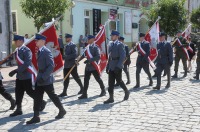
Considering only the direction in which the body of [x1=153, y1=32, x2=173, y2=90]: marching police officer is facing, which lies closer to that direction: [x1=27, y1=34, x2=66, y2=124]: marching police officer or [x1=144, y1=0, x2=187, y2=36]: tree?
the marching police officer

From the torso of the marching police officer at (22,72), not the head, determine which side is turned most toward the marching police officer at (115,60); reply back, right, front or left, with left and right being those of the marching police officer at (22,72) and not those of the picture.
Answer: back

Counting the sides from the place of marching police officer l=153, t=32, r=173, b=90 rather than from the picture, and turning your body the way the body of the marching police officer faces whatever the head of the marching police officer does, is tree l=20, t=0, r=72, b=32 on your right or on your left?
on your right

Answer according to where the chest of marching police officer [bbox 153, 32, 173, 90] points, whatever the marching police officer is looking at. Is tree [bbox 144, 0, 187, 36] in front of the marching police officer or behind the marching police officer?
behind

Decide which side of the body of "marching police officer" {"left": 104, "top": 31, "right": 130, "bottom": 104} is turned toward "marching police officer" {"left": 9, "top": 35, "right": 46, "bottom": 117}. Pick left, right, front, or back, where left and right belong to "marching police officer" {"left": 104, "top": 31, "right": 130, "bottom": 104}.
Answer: front

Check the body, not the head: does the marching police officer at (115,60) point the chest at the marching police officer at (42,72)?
yes

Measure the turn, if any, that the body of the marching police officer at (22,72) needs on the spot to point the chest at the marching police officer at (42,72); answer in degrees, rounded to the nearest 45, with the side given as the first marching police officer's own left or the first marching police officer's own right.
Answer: approximately 135° to the first marching police officer's own left

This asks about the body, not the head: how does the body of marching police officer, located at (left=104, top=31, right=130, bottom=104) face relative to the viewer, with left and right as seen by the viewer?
facing the viewer and to the left of the viewer

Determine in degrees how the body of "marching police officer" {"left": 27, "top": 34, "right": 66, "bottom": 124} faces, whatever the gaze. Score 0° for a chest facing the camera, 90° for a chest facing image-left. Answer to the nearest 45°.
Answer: approximately 90°

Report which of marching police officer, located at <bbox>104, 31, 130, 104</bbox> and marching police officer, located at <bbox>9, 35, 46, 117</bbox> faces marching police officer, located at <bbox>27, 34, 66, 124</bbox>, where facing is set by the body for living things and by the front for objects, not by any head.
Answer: marching police officer, located at <bbox>104, 31, 130, 104</bbox>

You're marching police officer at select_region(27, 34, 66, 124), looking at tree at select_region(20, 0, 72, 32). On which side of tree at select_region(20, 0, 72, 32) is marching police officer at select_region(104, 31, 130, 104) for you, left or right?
right

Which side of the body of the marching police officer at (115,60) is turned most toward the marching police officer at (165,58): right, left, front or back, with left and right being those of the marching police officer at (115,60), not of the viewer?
back

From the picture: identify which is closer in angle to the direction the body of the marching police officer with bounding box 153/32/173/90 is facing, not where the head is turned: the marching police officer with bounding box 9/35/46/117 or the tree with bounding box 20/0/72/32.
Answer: the marching police officer

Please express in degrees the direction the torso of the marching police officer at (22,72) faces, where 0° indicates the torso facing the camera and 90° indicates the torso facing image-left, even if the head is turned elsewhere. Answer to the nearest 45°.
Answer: approximately 90°
